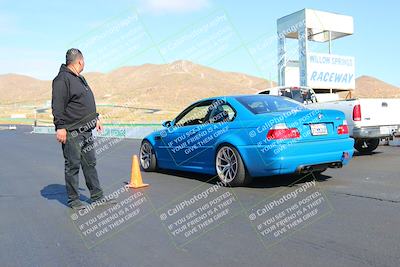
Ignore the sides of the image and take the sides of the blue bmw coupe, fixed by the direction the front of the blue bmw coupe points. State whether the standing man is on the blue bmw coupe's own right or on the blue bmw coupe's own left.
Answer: on the blue bmw coupe's own left

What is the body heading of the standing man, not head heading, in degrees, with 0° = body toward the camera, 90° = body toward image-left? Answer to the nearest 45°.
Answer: approximately 315°

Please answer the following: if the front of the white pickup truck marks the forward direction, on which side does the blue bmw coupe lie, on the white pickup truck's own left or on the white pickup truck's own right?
on the white pickup truck's own left

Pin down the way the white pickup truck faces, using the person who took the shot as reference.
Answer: facing away from the viewer and to the left of the viewer

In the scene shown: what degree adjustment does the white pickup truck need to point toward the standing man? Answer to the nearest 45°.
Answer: approximately 90° to its left

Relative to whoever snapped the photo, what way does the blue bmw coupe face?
facing away from the viewer and to the left of the viewer
